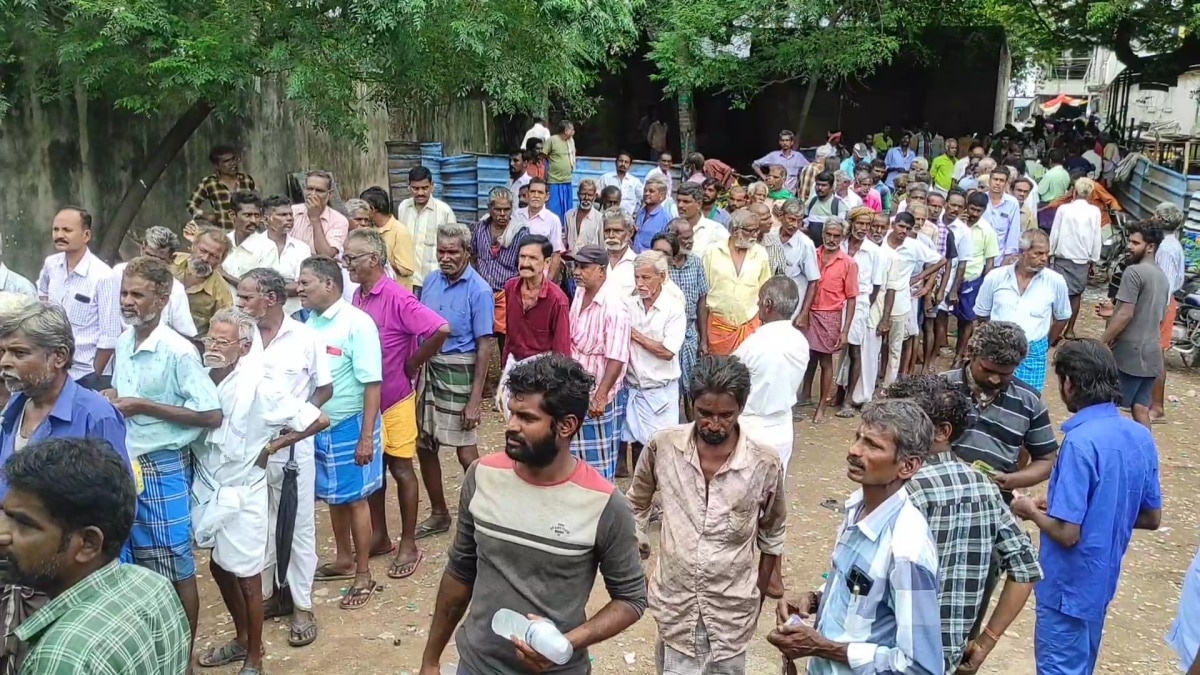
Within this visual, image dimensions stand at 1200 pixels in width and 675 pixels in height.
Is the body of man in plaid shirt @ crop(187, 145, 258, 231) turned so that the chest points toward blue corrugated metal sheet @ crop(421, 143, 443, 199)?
no

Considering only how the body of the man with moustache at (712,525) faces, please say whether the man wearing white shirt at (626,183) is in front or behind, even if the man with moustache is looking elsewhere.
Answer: behind

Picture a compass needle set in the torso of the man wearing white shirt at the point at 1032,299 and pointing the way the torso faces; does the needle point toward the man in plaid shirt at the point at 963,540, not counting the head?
yes

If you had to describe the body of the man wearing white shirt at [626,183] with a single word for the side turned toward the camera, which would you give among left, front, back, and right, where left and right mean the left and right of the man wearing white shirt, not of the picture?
front

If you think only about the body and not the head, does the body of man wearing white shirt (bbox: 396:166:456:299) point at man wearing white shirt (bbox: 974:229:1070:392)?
no

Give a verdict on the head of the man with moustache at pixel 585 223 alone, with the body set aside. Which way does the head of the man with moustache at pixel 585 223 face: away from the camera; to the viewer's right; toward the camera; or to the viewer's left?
toward the camera

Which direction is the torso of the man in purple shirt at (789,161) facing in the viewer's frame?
toward the camera

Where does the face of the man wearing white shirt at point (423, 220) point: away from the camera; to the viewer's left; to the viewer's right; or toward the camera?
toward the camera

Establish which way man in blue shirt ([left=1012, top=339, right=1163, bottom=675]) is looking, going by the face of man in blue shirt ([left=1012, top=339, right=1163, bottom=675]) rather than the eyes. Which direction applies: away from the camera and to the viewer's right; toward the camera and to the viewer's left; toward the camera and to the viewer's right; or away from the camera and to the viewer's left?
away from the camera and to the viewer's left

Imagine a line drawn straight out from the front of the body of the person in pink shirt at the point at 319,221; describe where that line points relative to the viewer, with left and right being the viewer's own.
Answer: facing the viewer and to the left of the viewer

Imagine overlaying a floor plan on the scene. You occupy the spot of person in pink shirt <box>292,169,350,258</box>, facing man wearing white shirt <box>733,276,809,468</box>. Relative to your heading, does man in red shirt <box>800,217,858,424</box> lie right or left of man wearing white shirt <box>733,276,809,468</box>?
left

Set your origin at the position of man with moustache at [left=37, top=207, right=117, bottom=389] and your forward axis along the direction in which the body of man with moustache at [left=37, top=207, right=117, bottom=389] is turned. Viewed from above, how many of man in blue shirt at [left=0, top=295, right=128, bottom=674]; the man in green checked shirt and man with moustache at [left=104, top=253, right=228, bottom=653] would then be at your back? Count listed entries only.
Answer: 0

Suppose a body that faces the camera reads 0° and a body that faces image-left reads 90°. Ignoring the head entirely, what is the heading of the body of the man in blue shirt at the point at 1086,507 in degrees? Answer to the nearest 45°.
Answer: approximately 135°
